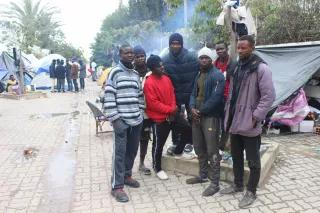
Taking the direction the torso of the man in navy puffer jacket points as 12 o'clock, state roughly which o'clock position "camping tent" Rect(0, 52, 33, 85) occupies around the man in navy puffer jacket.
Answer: The camping tent is roughly at 5 o'clock from the man in navy puffer jacket.

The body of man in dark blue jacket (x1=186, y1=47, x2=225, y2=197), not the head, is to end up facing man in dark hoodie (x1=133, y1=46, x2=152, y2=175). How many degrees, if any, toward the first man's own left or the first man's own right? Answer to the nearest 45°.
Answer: approximately 90° to the first man's own right

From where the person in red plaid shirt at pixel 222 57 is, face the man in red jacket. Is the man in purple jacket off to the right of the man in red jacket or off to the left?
left

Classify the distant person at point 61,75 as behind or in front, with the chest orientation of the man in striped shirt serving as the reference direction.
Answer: behind

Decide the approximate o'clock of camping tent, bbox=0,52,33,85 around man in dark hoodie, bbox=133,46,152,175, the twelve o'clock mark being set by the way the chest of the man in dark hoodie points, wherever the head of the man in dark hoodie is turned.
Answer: The camping tent is roughly at 5 o'clock from the man in dark hoodie.

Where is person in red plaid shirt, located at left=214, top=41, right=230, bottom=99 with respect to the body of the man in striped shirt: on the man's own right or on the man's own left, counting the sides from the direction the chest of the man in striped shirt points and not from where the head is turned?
on the man's own left

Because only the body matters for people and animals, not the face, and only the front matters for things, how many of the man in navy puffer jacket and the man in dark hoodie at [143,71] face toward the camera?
2

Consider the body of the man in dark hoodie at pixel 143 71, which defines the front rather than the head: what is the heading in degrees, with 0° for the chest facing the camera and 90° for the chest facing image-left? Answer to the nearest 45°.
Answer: approximately 0°
